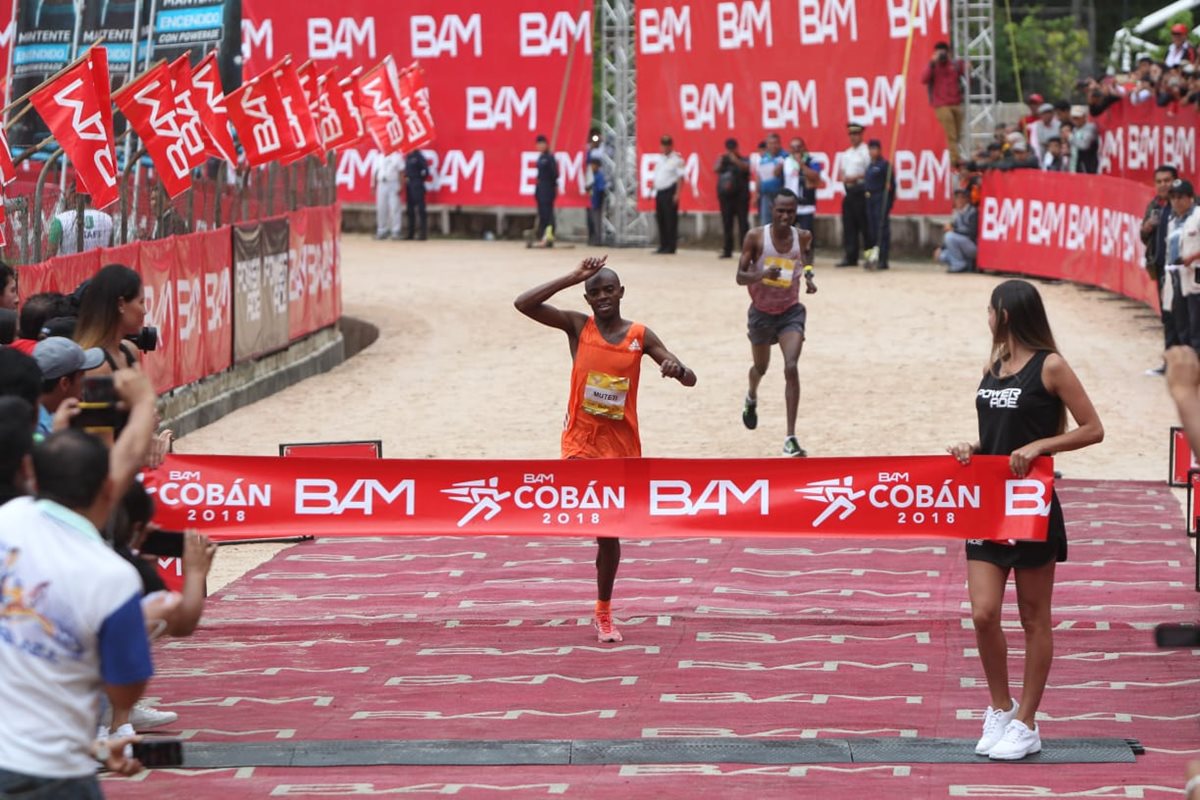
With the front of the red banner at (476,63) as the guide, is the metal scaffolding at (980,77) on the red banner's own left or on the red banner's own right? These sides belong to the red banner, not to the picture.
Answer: on the red banner's own left

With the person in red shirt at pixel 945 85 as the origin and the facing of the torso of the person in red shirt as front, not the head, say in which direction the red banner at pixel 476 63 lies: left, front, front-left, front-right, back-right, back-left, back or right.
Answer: back-right

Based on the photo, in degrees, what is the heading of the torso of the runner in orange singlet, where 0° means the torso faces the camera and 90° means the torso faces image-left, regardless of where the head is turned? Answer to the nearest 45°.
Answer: approximately 0°

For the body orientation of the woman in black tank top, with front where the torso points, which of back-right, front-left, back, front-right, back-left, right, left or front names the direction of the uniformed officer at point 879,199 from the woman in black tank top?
back-right

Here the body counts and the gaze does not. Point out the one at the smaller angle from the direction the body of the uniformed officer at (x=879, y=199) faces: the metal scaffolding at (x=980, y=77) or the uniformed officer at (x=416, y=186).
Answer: the uniformed officer

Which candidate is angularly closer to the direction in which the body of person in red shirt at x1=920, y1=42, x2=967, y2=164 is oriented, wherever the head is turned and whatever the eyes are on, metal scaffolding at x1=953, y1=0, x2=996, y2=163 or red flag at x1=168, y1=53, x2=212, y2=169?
the red flag
